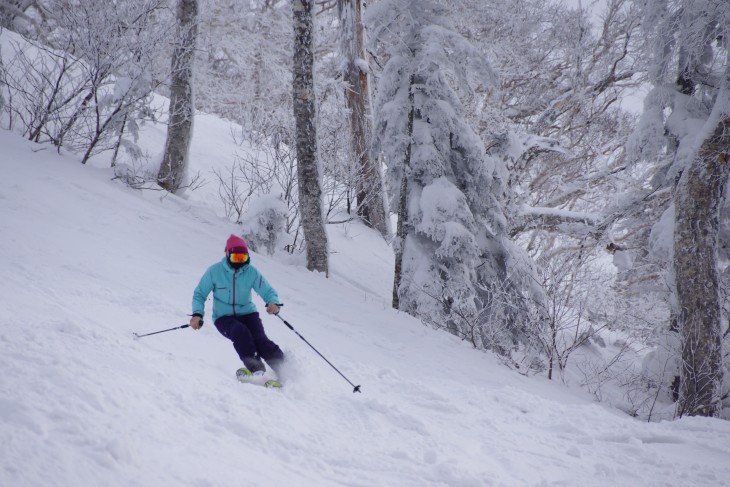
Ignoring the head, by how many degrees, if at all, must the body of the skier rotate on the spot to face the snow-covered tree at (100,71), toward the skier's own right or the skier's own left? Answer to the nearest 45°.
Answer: approximately 135° to the skier's own right

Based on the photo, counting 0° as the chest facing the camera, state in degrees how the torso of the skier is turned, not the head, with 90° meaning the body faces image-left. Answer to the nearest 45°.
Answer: approximately 0°

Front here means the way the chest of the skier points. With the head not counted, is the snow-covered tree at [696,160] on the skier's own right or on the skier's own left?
on the skier's own left

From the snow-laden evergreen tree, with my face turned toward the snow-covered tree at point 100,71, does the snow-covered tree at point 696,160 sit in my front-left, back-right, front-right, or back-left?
back-left

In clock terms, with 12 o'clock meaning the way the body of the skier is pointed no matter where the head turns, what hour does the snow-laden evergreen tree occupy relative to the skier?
The snow-laden evergreen tree is roughly at 7 o'clock from the skier.
